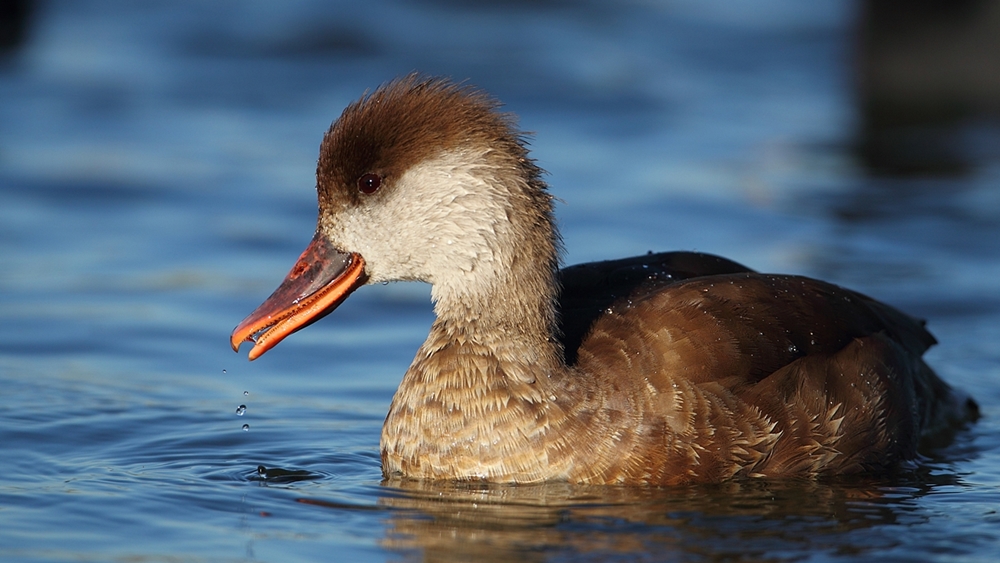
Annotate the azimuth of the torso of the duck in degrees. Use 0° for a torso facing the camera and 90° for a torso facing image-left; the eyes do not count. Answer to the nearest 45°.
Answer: approximately 90°
